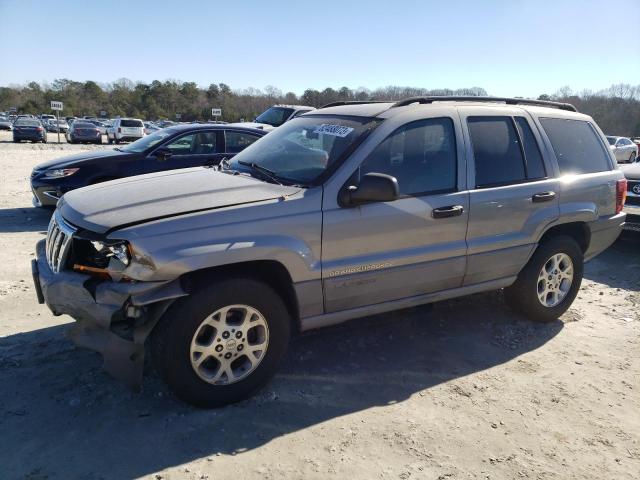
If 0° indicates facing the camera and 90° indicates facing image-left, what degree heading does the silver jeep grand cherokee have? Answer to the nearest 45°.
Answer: approximately 45°

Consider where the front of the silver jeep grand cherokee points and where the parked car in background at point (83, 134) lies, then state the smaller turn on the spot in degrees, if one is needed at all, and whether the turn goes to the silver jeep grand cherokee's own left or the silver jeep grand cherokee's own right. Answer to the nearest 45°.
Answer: approximately 90° to the silver jeep grand cherokee's own right

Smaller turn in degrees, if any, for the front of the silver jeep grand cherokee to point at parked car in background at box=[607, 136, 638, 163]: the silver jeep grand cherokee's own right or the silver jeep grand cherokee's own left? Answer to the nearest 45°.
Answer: approximately 180°

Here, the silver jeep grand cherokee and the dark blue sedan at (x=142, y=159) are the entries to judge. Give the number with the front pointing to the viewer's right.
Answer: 0

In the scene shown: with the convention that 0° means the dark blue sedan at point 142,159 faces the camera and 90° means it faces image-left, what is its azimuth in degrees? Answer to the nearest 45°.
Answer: approximately 45°

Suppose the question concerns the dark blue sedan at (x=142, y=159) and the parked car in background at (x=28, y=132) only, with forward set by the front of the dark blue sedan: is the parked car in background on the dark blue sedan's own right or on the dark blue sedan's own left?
on the dark blue sedan's own right

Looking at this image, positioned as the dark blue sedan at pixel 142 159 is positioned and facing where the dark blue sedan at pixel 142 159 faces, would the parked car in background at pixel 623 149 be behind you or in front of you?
behind

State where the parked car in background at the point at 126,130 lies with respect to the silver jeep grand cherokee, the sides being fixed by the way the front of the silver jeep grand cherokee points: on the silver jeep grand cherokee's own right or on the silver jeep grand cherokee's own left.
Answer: on the silver jeep grand cherokee's own right
